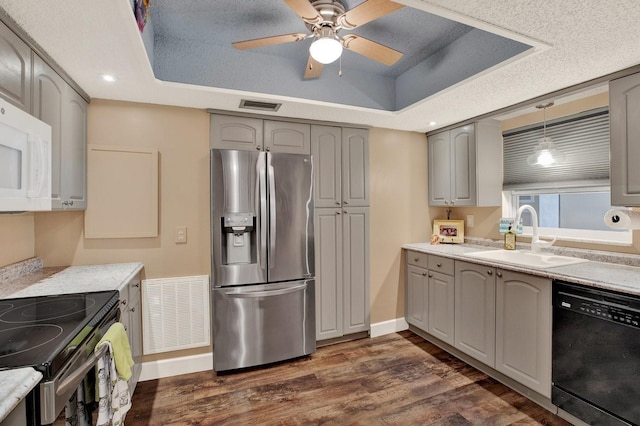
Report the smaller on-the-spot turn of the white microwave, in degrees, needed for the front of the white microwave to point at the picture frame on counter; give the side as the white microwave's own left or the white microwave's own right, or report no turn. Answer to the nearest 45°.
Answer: approximately 45° to the white microwave's own left

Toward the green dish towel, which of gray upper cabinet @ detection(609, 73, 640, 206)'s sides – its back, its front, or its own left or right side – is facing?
front

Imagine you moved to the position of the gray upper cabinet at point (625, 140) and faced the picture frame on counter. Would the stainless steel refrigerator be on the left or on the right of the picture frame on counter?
left

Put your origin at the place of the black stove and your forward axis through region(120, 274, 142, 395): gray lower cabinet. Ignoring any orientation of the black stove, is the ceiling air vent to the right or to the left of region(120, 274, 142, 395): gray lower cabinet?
right

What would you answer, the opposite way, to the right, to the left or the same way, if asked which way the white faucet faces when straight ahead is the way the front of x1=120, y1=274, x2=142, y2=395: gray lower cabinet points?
the opposite way

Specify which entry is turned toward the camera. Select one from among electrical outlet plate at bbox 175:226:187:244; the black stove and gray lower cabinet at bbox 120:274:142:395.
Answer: the electrical outlet plate

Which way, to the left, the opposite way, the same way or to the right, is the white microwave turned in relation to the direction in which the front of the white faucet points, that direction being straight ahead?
the opposite way

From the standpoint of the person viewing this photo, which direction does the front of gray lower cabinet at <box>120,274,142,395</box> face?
facing to the right of the viewer

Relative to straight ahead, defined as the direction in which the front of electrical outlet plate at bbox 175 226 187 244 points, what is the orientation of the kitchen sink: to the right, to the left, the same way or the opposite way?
to the right

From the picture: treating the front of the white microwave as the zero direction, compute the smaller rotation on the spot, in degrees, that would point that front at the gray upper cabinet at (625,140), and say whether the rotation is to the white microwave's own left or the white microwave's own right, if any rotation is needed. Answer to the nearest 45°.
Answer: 0° — it already faces it

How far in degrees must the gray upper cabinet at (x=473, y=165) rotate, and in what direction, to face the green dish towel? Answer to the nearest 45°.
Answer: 0° — it already faces it

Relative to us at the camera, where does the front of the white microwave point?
facing the viewer and to the right of the viewer

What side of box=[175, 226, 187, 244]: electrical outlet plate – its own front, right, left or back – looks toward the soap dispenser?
left

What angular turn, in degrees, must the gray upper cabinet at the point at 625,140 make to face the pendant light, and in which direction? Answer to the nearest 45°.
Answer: approximately 90° to its right
